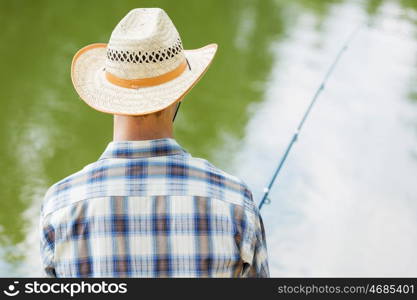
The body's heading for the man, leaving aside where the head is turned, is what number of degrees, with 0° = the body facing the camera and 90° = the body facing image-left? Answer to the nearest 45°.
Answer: approximately 180°

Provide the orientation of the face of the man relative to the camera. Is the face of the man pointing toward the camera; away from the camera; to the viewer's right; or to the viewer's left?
away from the camera
